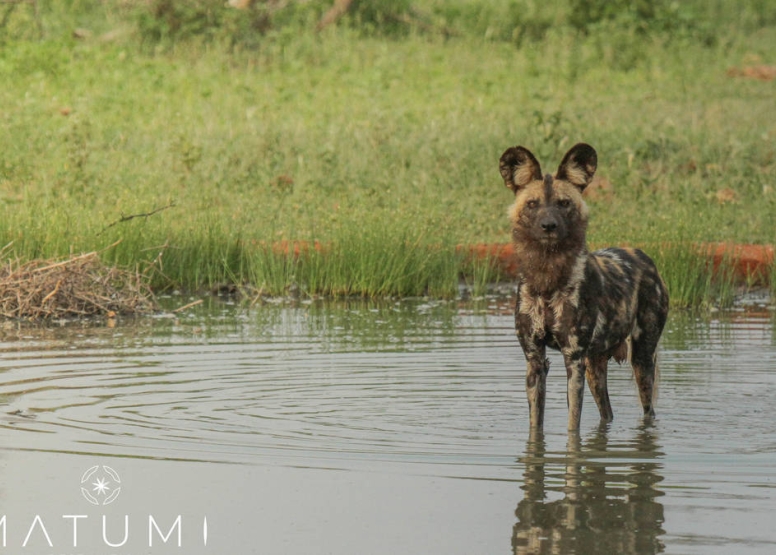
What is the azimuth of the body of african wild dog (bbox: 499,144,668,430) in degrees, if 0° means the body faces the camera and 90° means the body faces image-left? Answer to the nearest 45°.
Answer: approximately 45°

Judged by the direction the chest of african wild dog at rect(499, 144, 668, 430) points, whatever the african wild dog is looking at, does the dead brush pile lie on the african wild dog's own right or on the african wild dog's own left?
on the african wild dog's own right
